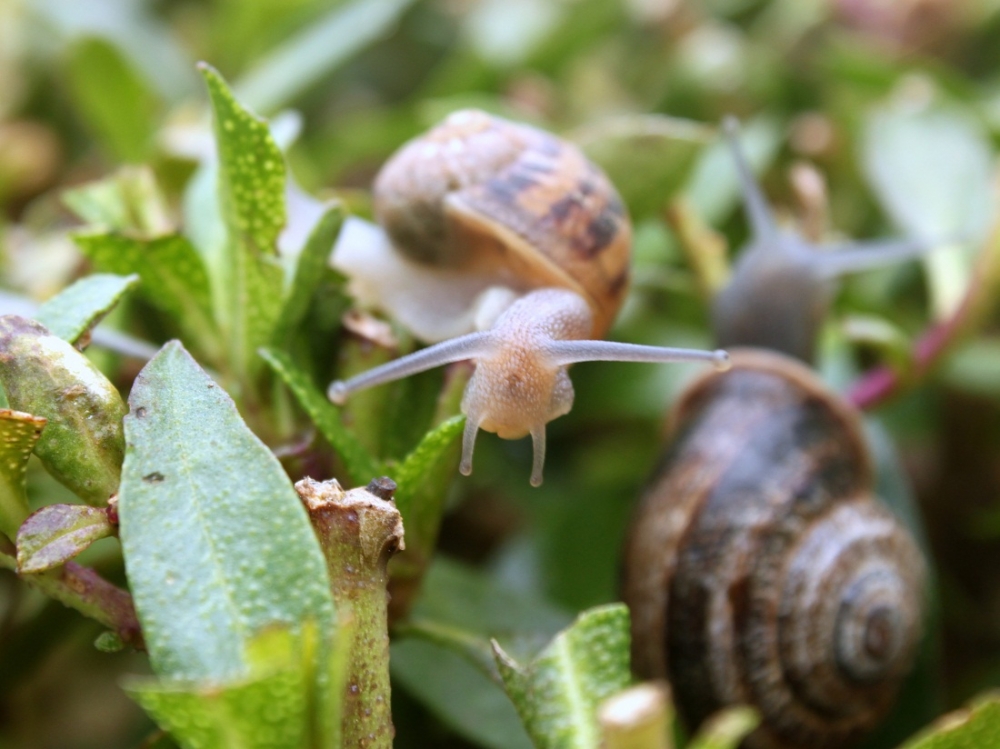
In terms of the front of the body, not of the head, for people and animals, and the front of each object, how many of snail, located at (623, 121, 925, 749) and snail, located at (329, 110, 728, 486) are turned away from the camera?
1

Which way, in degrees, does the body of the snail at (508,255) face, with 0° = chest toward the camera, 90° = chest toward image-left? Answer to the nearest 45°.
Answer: approximately 0°

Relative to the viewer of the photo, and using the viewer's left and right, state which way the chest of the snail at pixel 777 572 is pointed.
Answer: facing away from the viewer

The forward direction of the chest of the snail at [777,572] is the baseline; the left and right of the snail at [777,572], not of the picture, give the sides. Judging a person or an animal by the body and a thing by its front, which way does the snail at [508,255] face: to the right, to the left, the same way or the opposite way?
the opposite way

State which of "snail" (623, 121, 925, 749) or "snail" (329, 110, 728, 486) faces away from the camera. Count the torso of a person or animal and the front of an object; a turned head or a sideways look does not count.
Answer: "snail" (623, 121, 925, 749)
